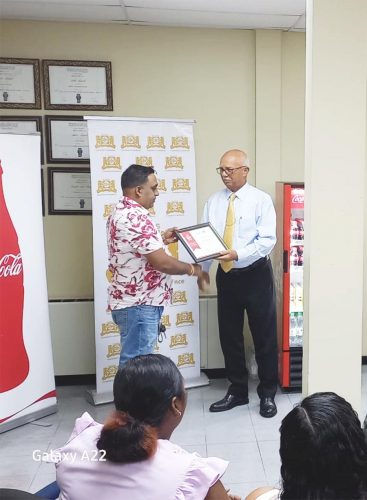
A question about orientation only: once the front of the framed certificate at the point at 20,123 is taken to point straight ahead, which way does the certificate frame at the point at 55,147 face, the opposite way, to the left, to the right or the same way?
the same way

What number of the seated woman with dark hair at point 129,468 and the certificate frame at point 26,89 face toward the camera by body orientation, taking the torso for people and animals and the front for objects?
1

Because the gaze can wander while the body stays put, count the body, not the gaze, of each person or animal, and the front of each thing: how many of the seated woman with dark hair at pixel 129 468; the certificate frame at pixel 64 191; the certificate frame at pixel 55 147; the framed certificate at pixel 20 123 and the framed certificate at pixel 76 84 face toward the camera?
4

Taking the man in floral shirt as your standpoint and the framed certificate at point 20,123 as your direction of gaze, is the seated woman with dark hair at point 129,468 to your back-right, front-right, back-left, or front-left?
back-left

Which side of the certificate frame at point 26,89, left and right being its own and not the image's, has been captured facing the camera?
front

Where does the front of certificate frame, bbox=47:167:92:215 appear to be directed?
toward the camera

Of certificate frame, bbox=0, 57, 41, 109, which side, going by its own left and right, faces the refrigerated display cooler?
left

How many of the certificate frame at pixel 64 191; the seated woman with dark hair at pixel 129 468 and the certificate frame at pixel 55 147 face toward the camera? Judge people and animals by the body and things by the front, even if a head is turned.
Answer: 2

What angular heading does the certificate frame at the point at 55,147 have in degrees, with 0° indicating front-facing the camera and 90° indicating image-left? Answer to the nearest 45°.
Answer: approximately 0°

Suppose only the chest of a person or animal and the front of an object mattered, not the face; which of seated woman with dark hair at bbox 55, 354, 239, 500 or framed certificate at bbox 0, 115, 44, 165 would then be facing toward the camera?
the framed certificate

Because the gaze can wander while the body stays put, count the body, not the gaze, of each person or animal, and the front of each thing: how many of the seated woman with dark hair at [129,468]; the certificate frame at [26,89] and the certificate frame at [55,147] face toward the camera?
2

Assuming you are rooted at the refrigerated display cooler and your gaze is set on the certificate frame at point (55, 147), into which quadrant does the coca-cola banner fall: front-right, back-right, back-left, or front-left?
front-left

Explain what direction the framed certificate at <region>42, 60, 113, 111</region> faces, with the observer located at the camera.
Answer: facing the viewer
